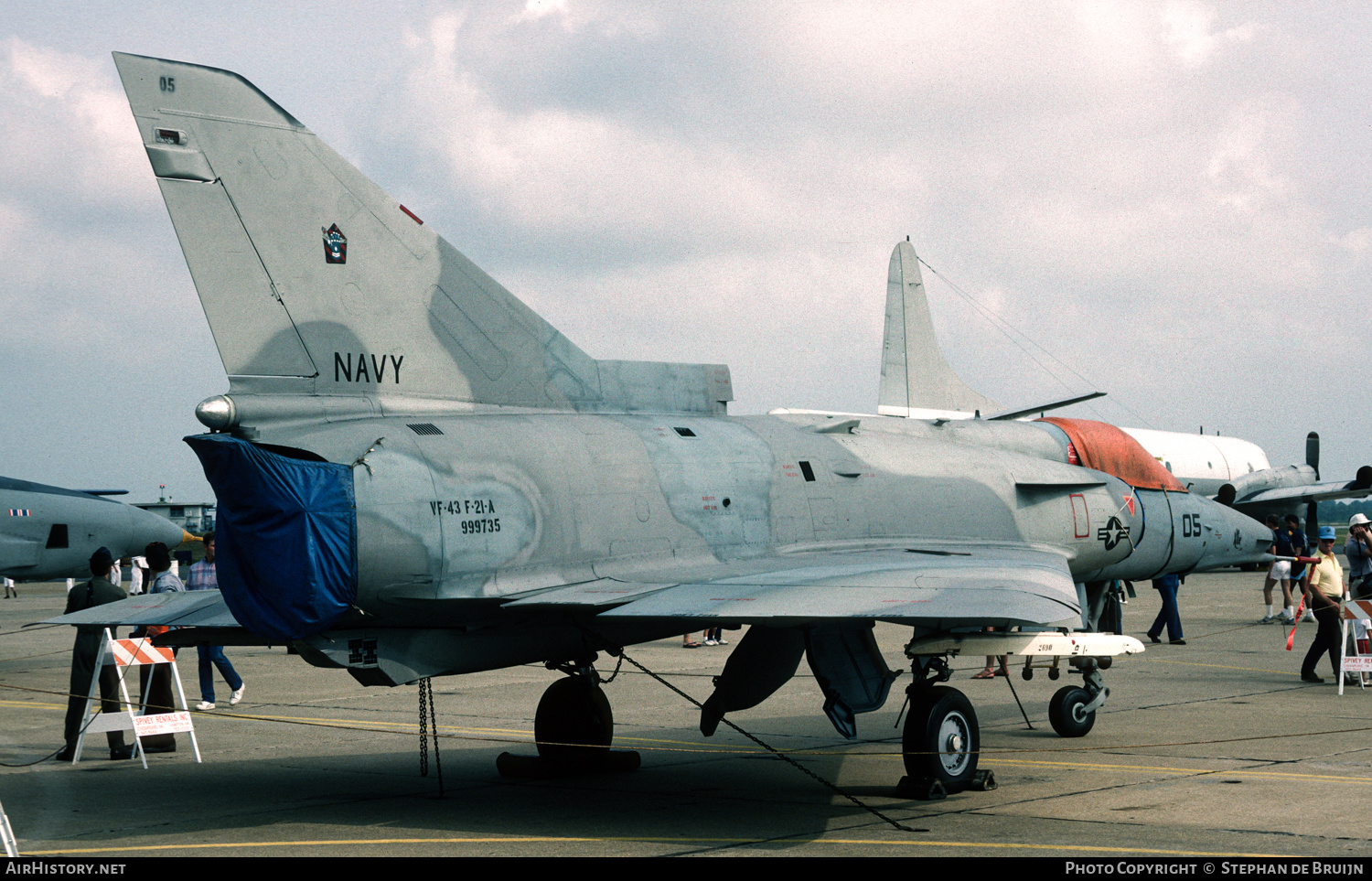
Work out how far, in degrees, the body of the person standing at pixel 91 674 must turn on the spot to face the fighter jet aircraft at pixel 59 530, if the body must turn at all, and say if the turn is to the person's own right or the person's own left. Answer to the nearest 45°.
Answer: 0° — they already face it

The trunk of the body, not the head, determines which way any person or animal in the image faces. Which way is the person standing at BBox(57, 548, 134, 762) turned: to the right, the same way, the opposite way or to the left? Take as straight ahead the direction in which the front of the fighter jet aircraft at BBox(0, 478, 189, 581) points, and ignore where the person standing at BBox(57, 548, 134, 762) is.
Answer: to the left

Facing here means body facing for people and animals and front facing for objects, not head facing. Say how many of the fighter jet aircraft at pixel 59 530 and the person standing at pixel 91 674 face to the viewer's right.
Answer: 1

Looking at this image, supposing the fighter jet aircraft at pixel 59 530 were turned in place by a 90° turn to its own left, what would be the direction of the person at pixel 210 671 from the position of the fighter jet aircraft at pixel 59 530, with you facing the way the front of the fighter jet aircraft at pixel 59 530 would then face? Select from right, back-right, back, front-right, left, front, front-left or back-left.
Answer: back

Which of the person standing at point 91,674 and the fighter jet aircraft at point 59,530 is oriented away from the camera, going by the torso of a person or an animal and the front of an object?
the person standing

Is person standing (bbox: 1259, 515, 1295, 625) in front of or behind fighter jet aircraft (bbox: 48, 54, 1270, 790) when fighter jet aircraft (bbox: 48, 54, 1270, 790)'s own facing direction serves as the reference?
in front

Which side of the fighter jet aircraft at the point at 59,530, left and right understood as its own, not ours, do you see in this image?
right

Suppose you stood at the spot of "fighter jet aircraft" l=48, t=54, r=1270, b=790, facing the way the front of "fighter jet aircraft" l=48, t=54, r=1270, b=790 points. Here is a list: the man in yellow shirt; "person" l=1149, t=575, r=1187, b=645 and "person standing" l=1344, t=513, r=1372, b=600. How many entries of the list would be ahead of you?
3

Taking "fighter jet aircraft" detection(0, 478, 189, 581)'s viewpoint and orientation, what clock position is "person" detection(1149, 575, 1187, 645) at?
The person is roughly at 1 o'clock from the fighter jet aircraft.

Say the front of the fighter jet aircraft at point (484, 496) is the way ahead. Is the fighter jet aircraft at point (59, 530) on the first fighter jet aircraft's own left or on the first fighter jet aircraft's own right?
on the first fighter jet aircraft's own left

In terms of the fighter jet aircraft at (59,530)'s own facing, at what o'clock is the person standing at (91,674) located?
The person standing is roughly at 3 o'clock from the fighter jet aircraft.

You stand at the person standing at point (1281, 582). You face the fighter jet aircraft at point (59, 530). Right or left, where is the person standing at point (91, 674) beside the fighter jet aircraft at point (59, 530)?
left

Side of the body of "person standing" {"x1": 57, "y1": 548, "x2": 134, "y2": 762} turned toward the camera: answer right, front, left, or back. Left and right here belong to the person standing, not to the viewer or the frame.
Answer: back

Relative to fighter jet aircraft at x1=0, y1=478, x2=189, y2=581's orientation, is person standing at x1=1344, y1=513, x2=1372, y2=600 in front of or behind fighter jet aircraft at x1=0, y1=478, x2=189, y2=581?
in front

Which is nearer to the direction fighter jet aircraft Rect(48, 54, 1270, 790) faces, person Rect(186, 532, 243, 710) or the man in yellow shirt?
the man in yellow shirt
